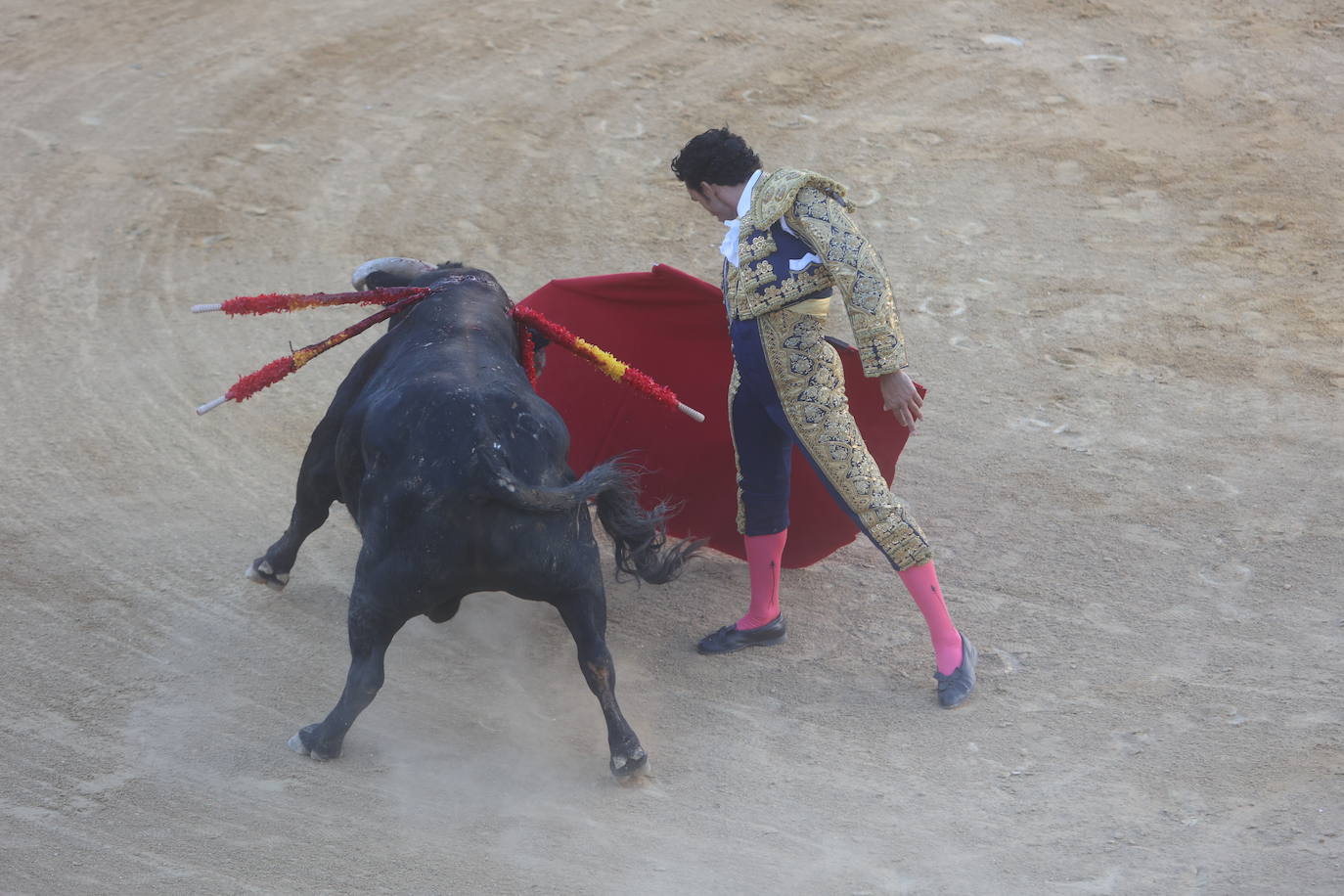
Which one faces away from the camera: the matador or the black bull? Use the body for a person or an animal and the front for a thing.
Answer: the black bull

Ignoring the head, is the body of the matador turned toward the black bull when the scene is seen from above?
yes

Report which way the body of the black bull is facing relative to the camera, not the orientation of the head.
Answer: away from the camera

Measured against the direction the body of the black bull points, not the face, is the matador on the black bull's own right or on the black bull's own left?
on the black bull's own right

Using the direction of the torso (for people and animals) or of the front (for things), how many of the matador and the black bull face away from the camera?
1

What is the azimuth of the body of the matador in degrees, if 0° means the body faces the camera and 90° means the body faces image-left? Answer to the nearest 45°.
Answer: approximately 45°
